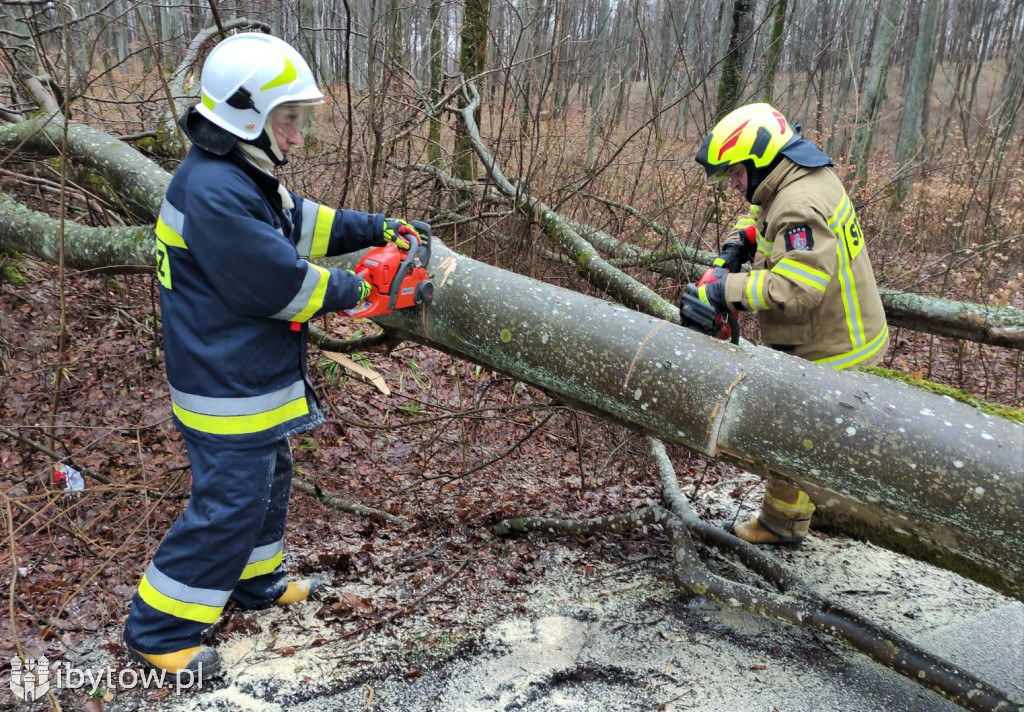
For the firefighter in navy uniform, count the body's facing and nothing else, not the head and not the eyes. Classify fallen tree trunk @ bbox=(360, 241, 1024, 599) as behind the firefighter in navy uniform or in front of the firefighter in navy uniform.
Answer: in front

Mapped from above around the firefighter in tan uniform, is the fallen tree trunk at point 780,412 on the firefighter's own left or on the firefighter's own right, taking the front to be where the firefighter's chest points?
on the firefighter's own left

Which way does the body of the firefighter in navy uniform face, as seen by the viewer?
to the viewer's right

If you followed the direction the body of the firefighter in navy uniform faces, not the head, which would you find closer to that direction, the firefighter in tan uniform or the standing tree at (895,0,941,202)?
the firefighter in tan uniform

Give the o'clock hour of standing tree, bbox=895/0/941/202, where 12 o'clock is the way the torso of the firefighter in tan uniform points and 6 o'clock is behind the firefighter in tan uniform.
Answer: The standing tree is roughly at 3 o'clock from the firefighter in tan uniform.

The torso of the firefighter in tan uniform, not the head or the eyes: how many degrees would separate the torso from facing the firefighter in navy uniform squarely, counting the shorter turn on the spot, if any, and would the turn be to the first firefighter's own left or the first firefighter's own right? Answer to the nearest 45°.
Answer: approximately 45° to the first firefighter's own left

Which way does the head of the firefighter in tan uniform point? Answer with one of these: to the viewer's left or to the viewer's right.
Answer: to the viewer's left

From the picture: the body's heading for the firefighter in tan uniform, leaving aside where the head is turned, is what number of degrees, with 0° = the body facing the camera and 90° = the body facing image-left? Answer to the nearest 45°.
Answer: approximately 90°

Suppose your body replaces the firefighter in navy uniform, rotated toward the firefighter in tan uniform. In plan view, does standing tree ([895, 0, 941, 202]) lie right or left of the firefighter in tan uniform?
left

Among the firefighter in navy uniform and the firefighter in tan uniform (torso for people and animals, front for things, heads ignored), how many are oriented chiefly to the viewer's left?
1
